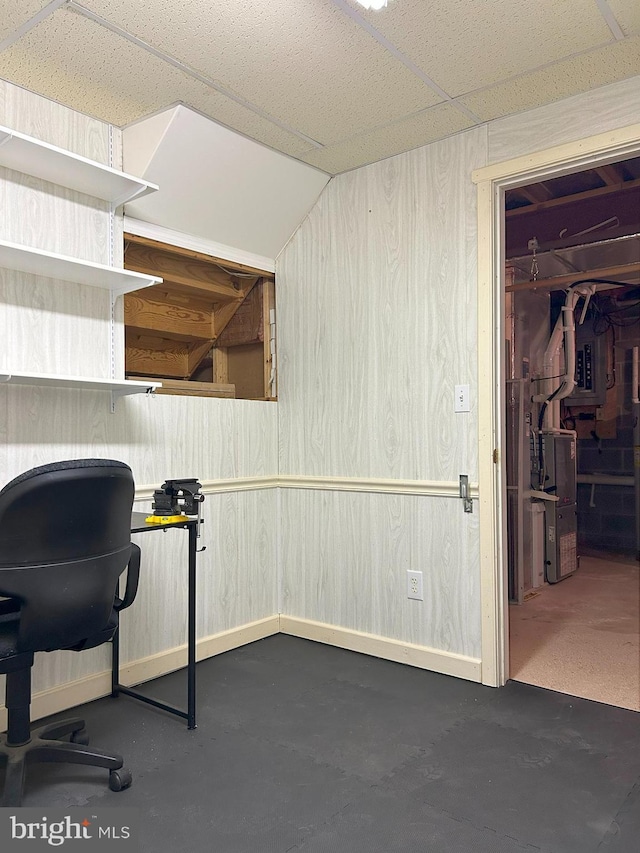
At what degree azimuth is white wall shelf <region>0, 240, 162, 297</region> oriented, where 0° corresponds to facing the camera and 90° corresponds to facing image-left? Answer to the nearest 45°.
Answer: approximately 315°

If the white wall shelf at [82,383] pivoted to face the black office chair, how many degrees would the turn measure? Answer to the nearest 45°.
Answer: approximately 45° to its right

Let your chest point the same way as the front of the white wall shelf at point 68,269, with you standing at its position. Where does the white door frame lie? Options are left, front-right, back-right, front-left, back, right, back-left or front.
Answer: front-left

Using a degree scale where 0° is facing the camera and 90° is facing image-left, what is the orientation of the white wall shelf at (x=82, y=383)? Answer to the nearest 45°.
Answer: approximately 315°

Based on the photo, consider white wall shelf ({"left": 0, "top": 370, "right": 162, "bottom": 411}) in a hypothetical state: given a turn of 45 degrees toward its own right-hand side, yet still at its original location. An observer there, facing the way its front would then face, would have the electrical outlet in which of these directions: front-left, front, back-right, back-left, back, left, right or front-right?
left

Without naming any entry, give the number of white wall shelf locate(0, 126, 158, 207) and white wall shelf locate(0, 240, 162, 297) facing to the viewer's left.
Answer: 0

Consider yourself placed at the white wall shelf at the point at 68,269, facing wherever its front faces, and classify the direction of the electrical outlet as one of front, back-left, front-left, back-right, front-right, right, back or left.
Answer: front-left

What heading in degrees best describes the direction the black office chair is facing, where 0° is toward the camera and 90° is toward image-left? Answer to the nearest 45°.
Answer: approximately 135°

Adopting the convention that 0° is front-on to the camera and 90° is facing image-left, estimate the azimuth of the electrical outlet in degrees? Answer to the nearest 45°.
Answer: approximately 45°

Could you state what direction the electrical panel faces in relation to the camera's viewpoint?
facing the viewer and to the left of the viewer

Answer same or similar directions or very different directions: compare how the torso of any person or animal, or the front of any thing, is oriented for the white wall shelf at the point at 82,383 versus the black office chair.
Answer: very different directions

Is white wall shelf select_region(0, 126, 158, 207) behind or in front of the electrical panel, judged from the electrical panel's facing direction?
in front

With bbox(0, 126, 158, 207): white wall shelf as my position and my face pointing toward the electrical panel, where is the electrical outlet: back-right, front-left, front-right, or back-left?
front-right

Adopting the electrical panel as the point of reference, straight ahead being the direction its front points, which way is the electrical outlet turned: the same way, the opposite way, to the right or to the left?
the same way
